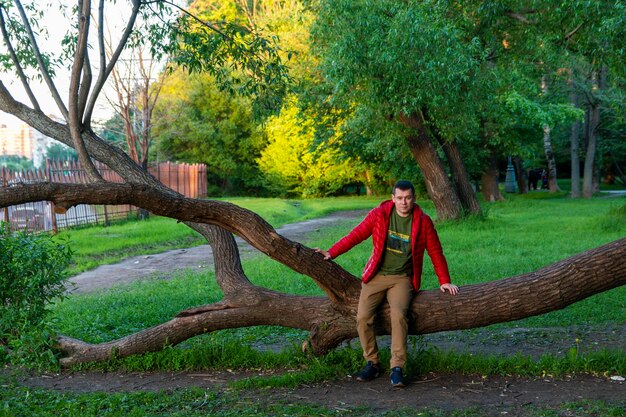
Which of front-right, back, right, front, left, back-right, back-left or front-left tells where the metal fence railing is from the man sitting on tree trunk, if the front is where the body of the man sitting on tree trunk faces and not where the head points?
back-right

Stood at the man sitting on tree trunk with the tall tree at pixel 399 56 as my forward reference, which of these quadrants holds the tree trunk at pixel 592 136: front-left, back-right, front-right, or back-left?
front-right

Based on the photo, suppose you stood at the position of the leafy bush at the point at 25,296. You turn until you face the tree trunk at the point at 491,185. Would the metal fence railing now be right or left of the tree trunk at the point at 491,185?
left

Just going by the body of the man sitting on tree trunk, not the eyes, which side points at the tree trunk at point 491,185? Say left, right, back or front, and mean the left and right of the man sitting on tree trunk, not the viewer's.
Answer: back

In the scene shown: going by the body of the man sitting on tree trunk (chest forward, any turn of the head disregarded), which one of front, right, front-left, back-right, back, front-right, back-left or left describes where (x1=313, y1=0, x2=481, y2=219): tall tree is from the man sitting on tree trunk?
back

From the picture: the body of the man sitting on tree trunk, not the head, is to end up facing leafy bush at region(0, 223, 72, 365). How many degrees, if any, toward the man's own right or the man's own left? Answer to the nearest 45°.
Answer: approximately 90° to the man's own right

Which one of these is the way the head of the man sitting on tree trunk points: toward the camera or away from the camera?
toward the camera

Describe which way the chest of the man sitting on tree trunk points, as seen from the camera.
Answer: toward the camera

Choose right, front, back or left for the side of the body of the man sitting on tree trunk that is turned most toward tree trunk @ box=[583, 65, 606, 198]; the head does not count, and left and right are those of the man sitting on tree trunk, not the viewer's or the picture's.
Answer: back

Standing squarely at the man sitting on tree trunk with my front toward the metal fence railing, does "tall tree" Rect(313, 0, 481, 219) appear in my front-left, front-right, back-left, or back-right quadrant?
front-right
